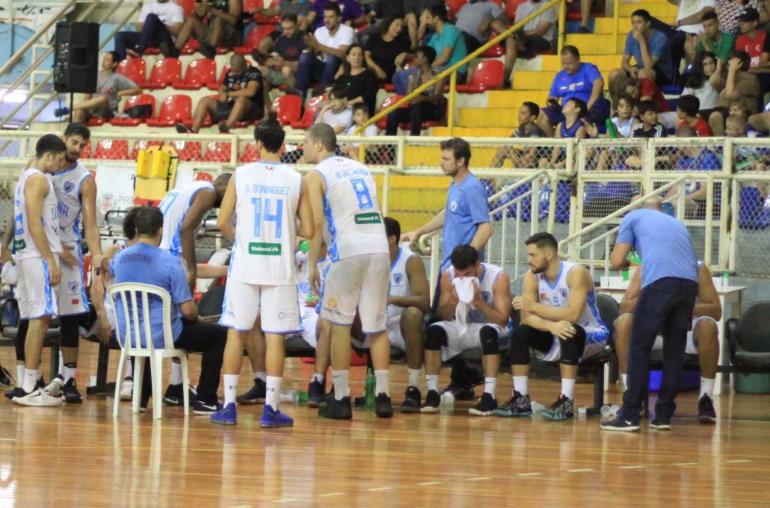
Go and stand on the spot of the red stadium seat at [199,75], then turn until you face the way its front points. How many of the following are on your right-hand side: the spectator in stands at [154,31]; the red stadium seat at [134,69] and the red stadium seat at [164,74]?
3

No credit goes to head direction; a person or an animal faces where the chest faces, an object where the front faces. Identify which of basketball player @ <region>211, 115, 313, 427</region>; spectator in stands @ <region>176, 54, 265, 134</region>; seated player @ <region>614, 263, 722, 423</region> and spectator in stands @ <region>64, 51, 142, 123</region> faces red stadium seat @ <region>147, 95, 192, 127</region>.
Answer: the basketball player

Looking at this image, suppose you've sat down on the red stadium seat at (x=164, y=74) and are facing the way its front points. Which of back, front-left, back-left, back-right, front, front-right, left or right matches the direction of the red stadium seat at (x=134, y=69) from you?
right

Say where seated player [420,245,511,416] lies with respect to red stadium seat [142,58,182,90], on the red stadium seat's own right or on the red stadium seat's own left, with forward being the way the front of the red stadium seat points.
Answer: on the red stadium seat's own left

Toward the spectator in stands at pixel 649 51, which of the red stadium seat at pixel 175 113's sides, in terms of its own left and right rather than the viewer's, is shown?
left

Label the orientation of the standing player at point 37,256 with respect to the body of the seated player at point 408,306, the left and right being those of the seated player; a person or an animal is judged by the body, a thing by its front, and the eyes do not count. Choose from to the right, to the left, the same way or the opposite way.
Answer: to the left

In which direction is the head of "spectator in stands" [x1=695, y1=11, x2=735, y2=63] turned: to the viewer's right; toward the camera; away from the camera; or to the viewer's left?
toward the camera

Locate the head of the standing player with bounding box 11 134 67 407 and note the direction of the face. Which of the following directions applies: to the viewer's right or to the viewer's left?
to the viewer's right

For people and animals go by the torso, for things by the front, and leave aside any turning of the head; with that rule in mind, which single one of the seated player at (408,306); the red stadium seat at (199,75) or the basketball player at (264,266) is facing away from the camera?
the basketball player

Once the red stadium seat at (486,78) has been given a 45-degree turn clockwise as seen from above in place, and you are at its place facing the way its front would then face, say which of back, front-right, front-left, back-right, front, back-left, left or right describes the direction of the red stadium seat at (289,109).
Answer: front

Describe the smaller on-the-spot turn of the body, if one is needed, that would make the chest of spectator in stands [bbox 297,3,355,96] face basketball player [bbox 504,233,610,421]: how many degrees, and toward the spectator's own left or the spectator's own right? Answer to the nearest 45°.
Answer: approximately 45° to the spectator's own left

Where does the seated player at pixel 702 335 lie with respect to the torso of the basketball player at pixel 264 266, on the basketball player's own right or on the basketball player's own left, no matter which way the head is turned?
on the basketball player's own right

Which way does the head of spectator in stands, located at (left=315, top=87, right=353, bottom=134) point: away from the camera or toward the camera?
toward the camera

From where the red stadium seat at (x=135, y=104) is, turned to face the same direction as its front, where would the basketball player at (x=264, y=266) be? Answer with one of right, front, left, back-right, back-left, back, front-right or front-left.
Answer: front-left

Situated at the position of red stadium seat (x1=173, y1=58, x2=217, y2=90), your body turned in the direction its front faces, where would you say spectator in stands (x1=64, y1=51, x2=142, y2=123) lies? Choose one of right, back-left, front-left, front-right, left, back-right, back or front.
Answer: front-right

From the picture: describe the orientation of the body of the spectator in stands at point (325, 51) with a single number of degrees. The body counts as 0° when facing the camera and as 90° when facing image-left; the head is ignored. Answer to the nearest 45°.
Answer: approximately 45°

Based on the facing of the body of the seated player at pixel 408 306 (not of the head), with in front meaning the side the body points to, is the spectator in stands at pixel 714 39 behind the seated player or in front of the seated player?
behind

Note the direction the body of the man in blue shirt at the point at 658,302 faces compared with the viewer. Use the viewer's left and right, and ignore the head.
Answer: facing away from the viewer and to the left of the viewer

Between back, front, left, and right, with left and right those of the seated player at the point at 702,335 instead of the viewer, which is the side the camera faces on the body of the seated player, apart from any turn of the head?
front

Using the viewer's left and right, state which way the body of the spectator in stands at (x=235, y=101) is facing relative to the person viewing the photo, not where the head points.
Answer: facing the viewer and to the left of the viewer

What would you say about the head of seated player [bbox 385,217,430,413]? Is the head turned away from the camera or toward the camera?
toward the camera
